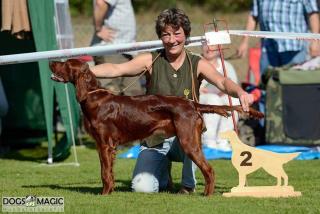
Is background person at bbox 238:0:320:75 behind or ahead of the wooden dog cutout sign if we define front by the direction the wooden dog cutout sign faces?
behind

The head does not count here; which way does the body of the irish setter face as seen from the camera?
to the viewer's left
